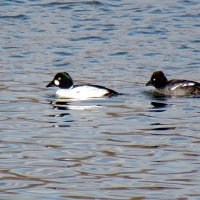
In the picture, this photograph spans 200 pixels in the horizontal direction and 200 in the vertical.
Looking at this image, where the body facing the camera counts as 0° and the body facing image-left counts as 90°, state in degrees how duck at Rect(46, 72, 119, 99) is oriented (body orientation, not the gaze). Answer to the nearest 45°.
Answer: approximately 90°

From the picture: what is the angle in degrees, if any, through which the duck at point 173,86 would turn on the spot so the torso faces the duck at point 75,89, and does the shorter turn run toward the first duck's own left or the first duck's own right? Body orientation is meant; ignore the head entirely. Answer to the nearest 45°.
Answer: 0° — it already faces it

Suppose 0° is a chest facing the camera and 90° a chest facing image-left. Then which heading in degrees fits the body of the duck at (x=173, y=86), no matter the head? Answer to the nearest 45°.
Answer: approximately 90°

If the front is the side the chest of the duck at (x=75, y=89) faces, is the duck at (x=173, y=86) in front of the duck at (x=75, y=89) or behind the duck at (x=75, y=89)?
behind

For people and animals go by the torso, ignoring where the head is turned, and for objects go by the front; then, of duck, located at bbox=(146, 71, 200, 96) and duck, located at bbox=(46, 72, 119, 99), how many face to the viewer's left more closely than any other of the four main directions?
2
